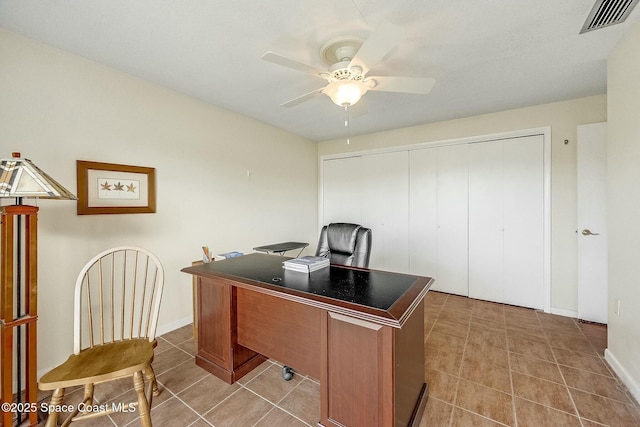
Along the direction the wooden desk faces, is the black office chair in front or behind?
in front

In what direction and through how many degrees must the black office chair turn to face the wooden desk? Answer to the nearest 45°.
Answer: approximately 45° to its left

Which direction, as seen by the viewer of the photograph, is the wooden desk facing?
facing away from the viewer and to the right of the viewer

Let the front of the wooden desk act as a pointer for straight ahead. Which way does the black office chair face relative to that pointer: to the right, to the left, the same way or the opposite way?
the opposite way

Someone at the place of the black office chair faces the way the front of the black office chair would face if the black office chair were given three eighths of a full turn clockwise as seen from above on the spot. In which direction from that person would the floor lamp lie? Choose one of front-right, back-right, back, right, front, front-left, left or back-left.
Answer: back-left

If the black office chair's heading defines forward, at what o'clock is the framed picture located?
The framed picture is roughly at 1 o'clock from the black office chair.

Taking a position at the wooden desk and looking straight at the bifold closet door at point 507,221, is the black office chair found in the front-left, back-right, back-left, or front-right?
front-left

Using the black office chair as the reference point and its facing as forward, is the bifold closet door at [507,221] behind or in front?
behind

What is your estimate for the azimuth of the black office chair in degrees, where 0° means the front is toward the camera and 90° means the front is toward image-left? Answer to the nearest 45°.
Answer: approximately 45°

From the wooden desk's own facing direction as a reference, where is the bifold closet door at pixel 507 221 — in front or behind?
in front
